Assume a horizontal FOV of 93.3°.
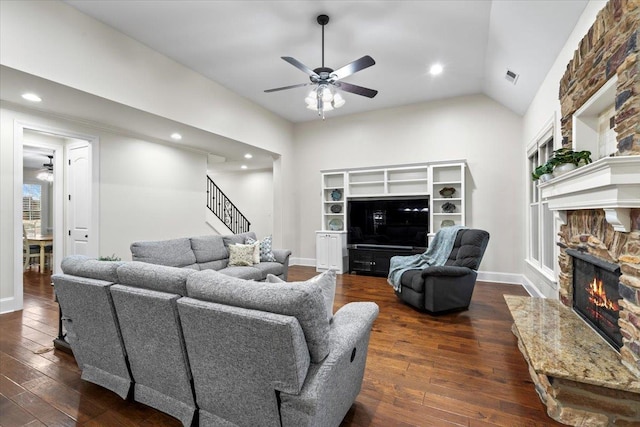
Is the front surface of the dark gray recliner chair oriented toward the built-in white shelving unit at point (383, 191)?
no

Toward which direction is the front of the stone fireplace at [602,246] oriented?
to the viewer's left

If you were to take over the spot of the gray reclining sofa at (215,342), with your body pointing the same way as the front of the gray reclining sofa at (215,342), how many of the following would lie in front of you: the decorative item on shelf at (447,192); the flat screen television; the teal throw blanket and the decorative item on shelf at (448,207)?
4

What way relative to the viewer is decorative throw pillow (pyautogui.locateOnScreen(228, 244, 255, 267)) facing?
toward the camera

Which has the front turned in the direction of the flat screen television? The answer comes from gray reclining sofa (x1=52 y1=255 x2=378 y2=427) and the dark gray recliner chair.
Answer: the gray reclining sofa

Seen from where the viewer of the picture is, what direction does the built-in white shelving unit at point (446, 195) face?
facing the viewer

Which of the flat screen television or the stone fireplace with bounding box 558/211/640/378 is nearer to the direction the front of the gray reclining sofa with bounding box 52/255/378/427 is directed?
the flat screen television

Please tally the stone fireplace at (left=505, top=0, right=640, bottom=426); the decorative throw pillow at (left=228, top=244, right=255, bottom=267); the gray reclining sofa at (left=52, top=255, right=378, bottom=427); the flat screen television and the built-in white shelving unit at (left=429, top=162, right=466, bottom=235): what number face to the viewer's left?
1

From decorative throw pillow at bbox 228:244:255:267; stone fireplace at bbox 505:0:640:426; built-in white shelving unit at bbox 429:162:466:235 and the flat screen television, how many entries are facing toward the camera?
3

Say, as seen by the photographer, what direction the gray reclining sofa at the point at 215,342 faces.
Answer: facing away from the viewer and to the right of the viewer

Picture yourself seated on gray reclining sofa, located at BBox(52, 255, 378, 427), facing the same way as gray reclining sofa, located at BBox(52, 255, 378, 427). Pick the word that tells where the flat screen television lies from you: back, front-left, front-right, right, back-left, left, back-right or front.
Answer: front

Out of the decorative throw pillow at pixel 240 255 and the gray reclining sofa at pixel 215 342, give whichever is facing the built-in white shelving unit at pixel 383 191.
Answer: the gray reclining sofa

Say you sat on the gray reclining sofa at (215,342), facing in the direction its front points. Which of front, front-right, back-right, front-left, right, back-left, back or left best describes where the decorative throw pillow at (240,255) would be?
front-left

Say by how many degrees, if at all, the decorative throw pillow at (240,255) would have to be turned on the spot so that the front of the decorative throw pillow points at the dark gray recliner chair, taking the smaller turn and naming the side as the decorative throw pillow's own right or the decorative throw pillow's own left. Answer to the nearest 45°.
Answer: approximately 45° to the decorative throw pillow's own left

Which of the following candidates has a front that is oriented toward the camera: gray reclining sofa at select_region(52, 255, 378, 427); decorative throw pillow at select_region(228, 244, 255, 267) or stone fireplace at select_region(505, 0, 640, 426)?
the decorative throw pillow

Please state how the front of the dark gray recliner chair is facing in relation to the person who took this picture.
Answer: facing the viewer and to the left of the viewer

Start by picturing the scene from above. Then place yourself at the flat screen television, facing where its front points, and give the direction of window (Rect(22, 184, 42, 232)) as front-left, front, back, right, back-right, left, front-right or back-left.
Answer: right

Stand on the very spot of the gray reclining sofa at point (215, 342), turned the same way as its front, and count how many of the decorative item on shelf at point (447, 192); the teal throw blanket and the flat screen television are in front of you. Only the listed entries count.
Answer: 3

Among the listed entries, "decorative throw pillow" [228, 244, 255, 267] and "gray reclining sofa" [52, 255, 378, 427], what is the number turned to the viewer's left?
0

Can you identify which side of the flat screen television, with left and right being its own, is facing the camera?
front

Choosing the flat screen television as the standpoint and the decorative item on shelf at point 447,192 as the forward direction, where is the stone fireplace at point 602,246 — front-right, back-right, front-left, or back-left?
front-right

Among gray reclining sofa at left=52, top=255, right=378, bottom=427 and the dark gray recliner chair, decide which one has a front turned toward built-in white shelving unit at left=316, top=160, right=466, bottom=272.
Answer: the gray reclining sofa

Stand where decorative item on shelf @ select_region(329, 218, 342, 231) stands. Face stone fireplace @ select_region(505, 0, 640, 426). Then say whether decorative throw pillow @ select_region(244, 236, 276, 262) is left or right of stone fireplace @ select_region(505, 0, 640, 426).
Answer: right
